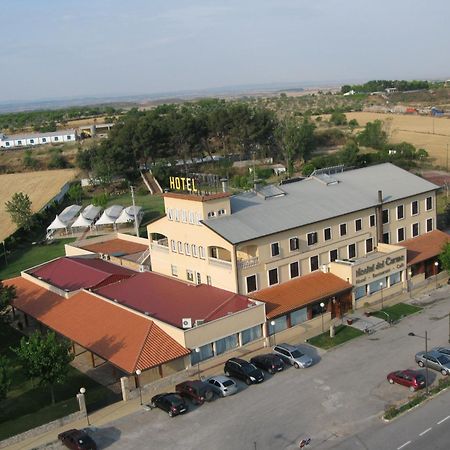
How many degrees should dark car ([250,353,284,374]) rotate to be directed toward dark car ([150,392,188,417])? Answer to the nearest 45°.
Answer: approximately 90° to its left

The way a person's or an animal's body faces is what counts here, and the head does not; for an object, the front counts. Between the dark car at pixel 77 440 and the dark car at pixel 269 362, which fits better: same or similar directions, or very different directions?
very different directions

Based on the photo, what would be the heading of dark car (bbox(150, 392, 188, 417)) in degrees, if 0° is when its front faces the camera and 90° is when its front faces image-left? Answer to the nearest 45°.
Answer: approximately 135°

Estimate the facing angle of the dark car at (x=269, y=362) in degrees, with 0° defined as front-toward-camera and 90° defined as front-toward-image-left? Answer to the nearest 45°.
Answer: approximately 135°

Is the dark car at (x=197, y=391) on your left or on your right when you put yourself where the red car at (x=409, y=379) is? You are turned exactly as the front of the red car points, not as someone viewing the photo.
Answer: on your left

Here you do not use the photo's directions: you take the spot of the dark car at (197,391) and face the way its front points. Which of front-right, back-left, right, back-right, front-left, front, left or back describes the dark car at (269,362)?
right

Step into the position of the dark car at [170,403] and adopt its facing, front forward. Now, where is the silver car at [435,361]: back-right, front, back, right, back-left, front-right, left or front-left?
back-right
